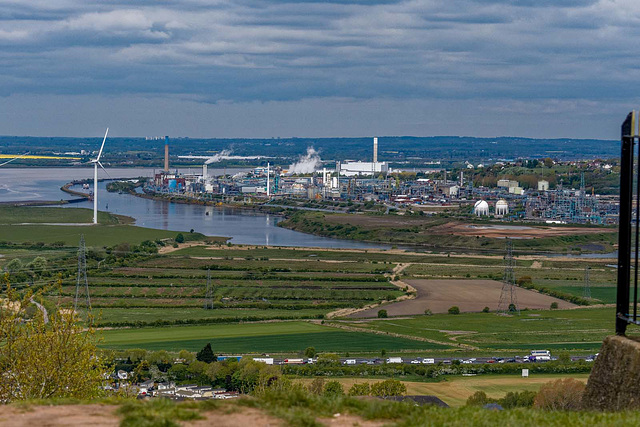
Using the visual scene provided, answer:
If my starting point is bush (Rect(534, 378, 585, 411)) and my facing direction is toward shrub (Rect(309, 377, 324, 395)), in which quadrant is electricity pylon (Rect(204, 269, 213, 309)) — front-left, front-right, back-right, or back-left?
front-right

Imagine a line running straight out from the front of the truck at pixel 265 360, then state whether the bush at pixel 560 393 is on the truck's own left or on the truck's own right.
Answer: on the truck's own left

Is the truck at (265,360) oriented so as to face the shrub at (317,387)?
no

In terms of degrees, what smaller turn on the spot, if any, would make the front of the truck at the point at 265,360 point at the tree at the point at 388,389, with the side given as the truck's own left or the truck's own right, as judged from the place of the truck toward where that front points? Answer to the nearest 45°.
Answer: approximately 90° to the truck's own left

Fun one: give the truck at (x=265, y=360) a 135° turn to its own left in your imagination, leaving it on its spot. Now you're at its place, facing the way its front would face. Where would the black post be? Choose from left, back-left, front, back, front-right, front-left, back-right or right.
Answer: front-right

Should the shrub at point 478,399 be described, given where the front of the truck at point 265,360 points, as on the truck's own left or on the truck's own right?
on the truck's own left

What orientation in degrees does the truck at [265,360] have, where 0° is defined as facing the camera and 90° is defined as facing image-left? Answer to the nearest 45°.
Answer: approximately 90°

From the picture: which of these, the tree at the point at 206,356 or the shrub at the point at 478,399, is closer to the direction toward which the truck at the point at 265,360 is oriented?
the tree

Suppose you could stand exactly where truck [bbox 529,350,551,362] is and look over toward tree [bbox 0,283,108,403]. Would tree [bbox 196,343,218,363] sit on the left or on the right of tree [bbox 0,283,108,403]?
right

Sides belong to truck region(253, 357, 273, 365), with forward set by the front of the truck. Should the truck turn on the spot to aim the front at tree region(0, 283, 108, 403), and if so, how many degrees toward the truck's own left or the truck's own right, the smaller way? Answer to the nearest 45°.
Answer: approximately 90° to the truck's own left

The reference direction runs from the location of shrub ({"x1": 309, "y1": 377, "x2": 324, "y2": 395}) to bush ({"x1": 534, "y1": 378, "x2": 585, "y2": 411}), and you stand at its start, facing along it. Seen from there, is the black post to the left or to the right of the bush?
right

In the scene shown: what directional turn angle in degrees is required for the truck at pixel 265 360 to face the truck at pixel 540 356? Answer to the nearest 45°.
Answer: approximately 180°
